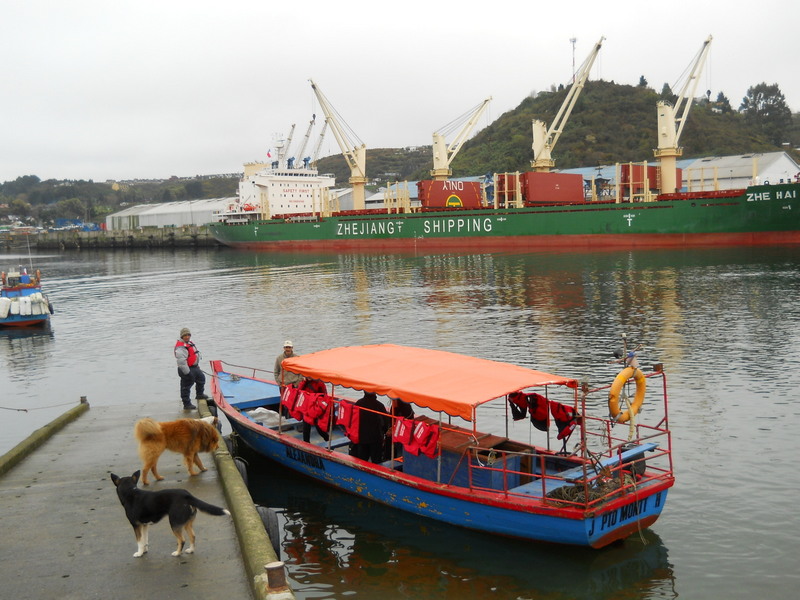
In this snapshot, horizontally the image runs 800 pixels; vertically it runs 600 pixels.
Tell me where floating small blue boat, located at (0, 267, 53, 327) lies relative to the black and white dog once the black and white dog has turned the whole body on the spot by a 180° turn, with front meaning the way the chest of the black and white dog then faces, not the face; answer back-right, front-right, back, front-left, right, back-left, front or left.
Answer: left

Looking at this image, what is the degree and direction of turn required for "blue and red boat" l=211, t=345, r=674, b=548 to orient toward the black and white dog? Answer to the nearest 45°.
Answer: approximately 90° to its left

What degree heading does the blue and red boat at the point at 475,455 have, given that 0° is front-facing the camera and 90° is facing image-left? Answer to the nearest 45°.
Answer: approximately 135°

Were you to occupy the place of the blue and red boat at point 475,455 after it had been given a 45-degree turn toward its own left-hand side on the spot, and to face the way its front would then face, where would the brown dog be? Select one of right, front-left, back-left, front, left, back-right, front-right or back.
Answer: front

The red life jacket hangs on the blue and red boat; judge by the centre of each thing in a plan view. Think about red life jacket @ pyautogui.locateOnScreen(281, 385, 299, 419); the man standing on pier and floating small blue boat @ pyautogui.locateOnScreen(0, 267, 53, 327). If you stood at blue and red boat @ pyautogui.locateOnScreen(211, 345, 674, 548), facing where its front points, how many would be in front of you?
3

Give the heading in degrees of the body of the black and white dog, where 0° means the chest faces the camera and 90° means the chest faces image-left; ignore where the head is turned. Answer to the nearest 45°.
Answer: approximately 90°

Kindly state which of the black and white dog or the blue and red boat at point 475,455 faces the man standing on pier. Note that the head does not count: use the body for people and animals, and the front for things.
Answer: the blue and red boat

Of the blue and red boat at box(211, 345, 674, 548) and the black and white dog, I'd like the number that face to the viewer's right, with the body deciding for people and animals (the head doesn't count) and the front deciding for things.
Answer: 0

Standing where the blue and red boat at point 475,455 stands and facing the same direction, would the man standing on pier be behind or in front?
in front
